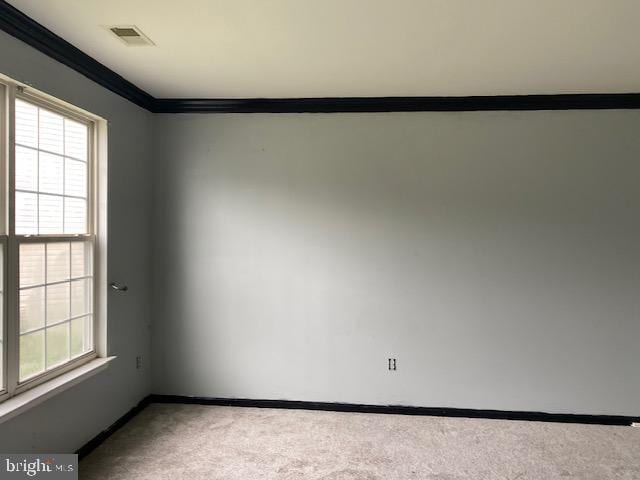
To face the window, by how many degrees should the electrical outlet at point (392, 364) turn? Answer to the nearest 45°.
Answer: approximately 45° to its right

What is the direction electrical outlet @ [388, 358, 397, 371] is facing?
toward the camera
